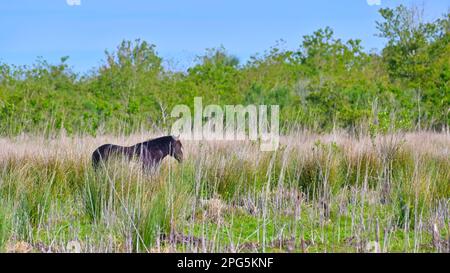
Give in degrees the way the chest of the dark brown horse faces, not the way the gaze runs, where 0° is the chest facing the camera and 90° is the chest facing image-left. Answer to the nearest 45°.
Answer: approximately 270°
